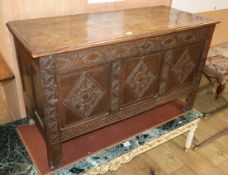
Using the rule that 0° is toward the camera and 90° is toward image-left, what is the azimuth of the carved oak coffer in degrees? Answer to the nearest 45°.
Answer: approximately 315°

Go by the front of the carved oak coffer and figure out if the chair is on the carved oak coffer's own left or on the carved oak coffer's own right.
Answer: on the carved oak coffer's own left
